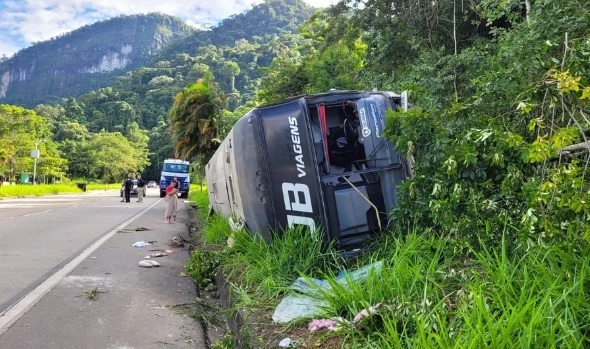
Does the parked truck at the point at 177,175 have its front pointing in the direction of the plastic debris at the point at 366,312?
yes

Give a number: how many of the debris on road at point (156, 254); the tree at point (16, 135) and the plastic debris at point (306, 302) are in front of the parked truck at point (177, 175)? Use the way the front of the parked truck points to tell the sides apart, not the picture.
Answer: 2

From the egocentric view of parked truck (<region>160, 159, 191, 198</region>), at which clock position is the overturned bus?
The overturned bus is roughly at 12 o'clock from the parked truck.

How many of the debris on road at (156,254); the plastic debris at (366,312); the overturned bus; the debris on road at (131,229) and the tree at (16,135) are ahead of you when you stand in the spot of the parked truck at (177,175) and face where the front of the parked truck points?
4

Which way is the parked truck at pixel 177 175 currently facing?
toward the camera

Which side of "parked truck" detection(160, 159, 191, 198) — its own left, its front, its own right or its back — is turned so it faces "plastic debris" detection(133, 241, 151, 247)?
front

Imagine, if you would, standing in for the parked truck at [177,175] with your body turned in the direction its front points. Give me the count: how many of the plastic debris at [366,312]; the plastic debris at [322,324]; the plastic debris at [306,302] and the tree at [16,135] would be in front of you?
3

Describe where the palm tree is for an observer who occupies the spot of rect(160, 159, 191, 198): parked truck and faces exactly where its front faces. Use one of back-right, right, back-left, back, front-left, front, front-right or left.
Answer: back-left

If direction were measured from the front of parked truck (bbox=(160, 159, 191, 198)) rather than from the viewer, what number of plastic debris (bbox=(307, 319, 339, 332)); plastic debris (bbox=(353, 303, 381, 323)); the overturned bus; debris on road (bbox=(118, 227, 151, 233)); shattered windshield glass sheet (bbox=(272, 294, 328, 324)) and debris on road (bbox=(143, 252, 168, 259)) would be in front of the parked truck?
6

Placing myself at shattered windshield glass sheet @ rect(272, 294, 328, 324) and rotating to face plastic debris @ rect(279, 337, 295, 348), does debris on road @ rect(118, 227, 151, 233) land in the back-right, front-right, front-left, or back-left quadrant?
back-right

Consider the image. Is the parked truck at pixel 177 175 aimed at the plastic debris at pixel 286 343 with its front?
yes

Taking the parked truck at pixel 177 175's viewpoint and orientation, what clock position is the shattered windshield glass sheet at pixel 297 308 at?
The shattered windshield glass sheet is roughly at 12 o'clock from the parked truck.

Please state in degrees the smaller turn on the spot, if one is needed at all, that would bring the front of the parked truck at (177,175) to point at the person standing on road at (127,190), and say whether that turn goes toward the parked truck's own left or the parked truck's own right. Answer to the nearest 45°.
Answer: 0° — it already faces them

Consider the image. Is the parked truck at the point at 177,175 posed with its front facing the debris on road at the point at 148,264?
yes

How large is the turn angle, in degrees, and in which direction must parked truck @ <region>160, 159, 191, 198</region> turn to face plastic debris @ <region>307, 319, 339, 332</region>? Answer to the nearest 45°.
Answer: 0° — it already faces it

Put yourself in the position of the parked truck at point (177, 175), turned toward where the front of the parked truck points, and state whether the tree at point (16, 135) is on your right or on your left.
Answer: on your right

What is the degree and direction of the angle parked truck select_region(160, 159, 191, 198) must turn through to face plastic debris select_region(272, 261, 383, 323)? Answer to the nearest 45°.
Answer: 0° — it already faces it
